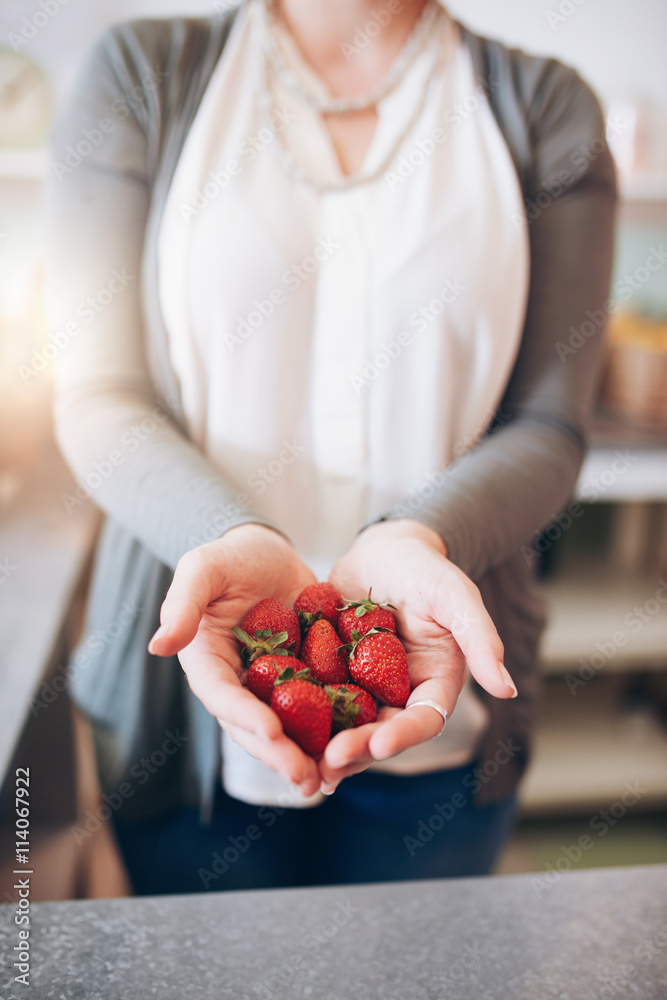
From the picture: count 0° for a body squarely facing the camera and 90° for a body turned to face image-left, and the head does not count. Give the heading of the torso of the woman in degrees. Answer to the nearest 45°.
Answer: approximately 0°

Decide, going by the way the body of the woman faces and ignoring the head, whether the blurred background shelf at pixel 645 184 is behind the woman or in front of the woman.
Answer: behind
